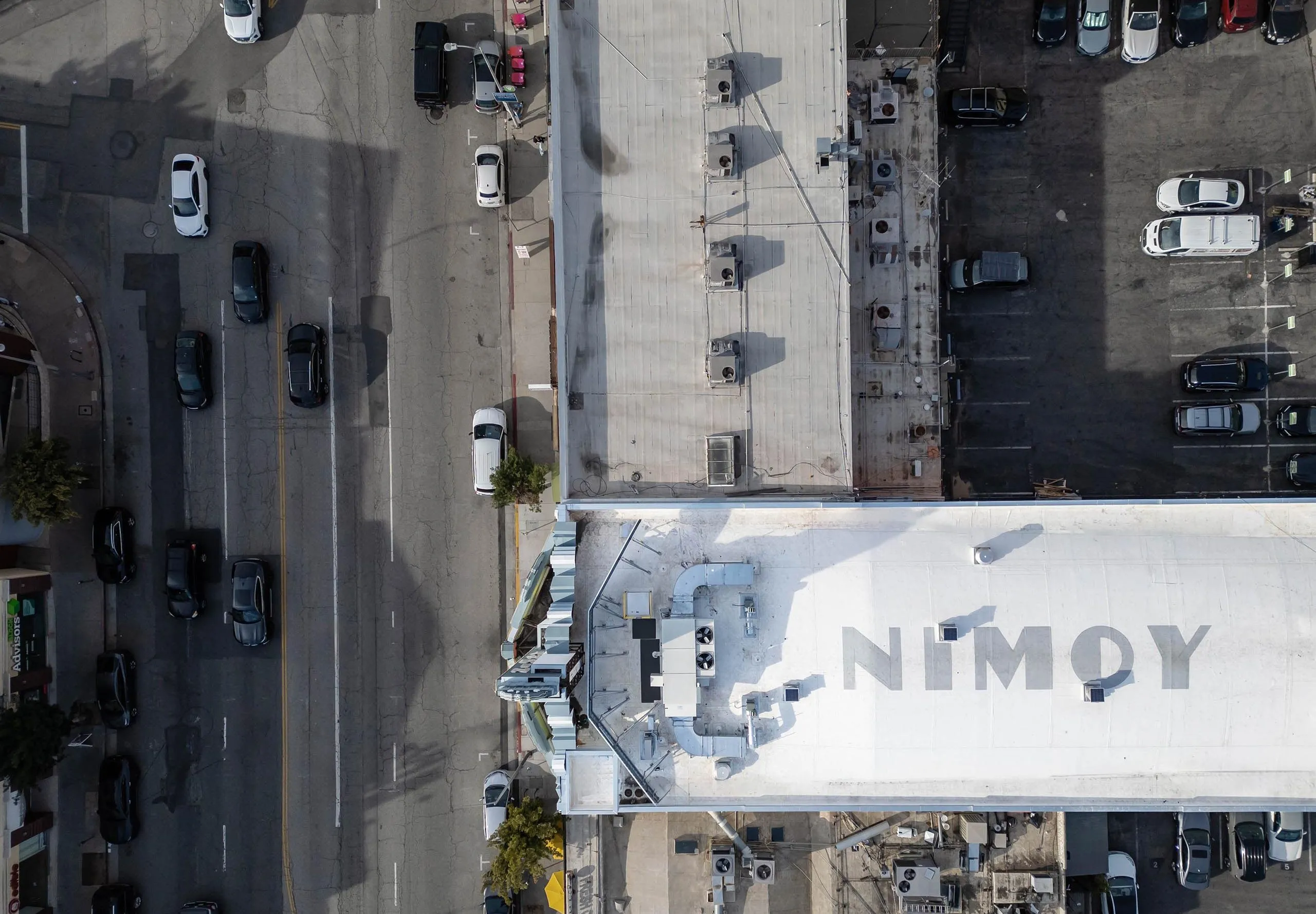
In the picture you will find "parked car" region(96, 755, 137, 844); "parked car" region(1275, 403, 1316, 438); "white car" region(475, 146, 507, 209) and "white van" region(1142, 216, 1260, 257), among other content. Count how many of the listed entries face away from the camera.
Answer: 1

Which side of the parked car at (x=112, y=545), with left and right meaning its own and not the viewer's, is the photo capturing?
front

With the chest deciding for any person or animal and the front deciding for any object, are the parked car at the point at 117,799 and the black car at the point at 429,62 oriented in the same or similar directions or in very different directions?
very different directions

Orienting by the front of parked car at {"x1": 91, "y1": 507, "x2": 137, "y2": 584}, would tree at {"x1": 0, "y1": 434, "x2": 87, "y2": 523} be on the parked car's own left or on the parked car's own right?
on the parked car's own right

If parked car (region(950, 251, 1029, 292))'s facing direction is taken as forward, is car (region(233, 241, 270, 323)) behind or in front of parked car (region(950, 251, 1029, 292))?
in front

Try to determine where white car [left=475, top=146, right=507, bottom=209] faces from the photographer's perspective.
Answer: facing away from the viewer

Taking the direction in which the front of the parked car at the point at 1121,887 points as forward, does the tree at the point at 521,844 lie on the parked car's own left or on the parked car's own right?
on the parked car's own left

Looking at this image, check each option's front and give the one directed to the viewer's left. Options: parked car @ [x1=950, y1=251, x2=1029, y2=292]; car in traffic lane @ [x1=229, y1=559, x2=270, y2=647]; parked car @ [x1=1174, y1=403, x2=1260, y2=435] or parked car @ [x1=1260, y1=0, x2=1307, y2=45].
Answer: parked car @ [x1=950, y1=251, x2=1029, y2=292]
